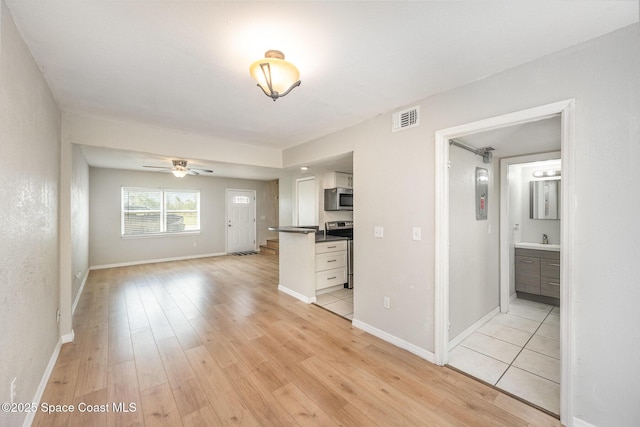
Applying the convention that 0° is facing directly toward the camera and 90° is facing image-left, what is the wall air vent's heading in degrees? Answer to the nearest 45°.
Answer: approximately 45°

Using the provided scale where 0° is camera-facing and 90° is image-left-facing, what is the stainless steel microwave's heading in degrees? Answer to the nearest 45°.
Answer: approximately 315°

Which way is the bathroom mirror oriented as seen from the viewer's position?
toward the camera

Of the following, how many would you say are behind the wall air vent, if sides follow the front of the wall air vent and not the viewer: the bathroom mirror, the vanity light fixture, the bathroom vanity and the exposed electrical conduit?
4

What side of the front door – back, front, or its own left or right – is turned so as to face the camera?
front

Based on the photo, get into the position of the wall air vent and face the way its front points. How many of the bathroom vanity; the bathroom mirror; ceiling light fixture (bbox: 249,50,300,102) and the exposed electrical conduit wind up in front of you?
1

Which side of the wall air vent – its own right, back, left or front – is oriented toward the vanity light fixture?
back

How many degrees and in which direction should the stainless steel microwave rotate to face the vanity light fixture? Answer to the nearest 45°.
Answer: approximately 45° to its left

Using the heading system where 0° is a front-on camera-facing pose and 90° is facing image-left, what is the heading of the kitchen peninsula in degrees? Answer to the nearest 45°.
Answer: approximately 315°

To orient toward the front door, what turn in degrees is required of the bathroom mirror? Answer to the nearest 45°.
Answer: approximately 90° to its right

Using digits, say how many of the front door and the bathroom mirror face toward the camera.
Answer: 2

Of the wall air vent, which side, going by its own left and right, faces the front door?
right
